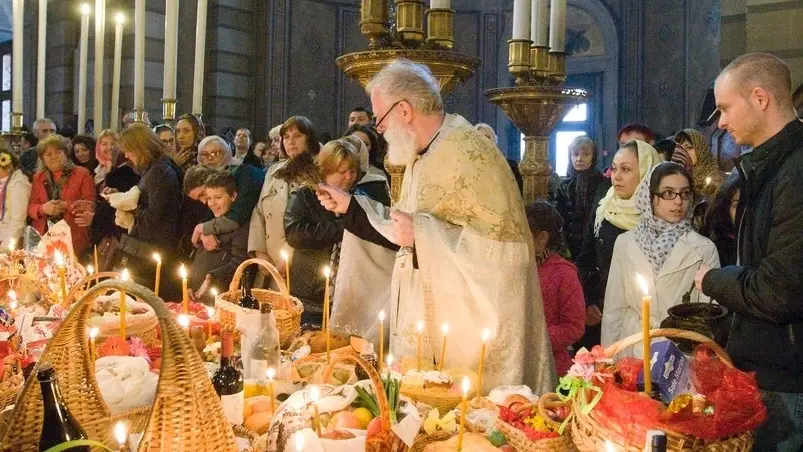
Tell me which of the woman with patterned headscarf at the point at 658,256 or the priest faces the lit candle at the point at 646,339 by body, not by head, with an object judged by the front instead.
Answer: the woman with patterned headscarf

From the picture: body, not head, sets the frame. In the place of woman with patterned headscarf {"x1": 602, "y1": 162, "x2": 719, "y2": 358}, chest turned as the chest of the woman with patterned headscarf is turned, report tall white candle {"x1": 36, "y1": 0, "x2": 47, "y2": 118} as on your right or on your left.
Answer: on your right

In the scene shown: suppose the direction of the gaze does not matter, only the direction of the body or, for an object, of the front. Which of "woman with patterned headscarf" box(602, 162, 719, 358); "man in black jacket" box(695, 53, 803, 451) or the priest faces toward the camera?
the woman with patterned headscarf

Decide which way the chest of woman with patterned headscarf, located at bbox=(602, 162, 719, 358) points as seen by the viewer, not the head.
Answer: toward the camera

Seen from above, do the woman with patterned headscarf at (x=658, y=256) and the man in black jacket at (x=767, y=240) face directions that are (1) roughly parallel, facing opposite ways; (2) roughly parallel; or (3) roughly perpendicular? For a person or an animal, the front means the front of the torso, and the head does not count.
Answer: roughly perpendicular

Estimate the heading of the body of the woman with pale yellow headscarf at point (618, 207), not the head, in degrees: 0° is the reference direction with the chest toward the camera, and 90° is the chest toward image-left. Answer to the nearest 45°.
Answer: approximately 45°

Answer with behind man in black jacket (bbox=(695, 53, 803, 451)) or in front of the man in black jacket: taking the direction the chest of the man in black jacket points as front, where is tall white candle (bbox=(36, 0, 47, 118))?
in front

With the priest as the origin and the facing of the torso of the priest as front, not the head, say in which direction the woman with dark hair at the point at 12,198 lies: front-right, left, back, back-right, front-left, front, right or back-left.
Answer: front-right

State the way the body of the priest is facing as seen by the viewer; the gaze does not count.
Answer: to the viewer's left

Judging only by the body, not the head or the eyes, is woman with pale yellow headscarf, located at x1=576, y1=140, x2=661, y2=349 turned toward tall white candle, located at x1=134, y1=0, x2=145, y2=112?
no

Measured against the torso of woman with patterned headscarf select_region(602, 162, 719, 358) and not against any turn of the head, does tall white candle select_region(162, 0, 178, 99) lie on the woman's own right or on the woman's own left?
on the woman's own right

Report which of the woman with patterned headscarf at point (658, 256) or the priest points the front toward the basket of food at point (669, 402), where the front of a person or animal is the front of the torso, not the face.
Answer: the woman with patterned headscarf

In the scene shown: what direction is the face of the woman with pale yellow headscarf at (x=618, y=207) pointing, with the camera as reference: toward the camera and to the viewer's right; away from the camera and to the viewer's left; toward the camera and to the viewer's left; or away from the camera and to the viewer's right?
toward the camera and to the viewer's left

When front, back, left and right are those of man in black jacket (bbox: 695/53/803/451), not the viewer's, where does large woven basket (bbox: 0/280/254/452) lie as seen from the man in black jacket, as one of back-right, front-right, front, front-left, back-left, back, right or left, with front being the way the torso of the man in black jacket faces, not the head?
front-left

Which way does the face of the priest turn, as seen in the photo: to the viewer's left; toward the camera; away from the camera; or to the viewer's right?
to the viewer's left

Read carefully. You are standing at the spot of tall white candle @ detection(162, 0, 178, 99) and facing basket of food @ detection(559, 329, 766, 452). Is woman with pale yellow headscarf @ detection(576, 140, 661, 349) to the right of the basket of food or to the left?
left

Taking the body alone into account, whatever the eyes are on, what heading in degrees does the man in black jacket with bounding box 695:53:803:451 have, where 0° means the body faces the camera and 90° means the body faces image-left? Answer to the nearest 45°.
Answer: approximately 90°
